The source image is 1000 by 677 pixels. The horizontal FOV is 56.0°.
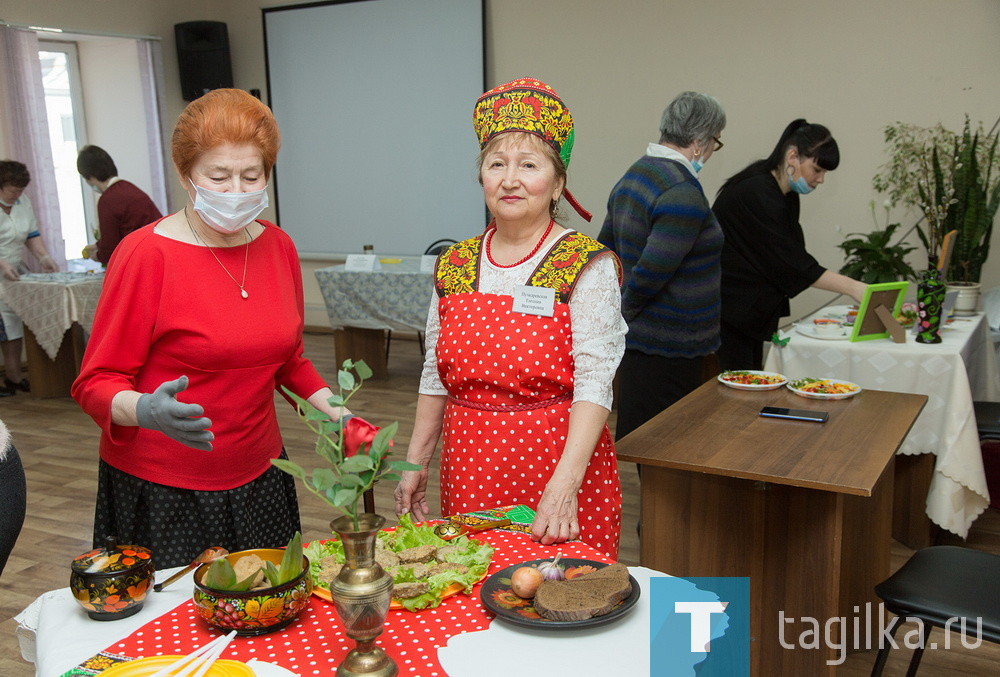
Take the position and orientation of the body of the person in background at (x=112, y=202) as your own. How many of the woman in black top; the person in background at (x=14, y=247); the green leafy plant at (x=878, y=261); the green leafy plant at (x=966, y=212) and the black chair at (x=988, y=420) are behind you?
4

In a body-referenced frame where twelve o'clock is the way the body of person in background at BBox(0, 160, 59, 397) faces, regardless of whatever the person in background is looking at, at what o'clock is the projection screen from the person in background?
The projection screen is roughly at 10 o'clock from the person in background.

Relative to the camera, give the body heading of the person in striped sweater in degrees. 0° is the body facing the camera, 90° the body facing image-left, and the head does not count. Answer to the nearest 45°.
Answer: approximately 225°

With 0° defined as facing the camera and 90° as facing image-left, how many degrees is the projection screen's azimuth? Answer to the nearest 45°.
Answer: approximately 0°

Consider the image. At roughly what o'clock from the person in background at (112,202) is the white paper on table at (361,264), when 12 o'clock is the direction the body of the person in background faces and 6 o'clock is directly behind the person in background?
The white paper on table is roughly at 5 o'clock from the person in background.

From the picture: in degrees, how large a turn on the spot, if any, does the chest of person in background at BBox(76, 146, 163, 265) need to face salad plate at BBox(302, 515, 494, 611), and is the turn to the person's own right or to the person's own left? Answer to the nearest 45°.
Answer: approximately 135° to the person's own left

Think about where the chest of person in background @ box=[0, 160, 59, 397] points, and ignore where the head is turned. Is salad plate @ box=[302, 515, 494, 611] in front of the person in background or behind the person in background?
in front

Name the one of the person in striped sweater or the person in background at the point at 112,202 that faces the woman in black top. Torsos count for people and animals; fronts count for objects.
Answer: the person in striped sweater

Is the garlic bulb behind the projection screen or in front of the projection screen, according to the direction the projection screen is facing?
in front

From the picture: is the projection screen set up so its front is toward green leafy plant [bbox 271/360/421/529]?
yes

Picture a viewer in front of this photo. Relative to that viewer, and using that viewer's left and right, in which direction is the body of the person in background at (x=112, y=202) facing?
facing away from the viewer and to the left of the viewer

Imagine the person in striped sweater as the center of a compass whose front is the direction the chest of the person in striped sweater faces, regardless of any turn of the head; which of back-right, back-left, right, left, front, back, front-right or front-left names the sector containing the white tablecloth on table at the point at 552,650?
back-right

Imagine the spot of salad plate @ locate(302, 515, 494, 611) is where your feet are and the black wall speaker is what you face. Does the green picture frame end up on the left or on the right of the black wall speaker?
right
